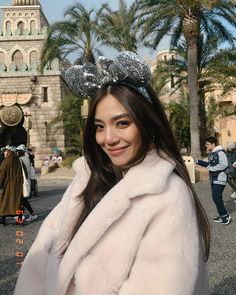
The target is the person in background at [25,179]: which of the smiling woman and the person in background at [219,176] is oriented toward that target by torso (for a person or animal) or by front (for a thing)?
the person in background at [219,176]

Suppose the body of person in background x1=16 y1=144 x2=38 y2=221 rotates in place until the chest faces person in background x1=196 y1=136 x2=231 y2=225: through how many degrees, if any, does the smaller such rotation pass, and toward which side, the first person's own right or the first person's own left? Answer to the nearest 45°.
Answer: approximately 135° to the first person's own left

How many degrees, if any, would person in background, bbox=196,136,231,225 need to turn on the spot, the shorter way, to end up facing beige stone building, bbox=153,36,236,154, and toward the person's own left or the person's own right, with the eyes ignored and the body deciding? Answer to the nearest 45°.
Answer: approximately 90° to the person's own right

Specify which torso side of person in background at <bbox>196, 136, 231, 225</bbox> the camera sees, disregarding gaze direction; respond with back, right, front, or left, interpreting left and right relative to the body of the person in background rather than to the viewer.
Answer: left

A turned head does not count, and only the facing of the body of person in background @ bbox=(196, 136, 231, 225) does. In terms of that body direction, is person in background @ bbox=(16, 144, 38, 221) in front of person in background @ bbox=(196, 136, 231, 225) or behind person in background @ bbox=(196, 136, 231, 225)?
in front

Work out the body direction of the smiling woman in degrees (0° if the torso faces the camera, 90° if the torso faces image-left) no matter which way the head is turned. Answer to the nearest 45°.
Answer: approximately 45°

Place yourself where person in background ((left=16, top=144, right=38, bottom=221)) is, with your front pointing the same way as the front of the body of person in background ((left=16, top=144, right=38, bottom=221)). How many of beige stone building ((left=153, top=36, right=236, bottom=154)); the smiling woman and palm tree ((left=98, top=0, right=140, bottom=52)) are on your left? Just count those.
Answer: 1

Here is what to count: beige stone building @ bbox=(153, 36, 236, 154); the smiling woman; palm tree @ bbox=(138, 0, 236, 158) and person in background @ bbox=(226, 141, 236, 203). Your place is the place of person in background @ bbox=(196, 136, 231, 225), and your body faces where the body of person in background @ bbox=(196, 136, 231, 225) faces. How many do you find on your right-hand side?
3

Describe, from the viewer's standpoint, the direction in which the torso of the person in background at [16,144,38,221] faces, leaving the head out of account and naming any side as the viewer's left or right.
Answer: facing to the left of the viewer

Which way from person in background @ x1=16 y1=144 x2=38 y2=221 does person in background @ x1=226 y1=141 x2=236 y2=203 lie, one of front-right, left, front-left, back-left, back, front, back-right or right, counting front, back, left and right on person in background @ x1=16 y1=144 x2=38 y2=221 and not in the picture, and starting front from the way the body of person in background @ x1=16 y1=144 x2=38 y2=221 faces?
back

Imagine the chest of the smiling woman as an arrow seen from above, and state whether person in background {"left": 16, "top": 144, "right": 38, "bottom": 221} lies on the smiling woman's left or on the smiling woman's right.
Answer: on the smiling woman's right
